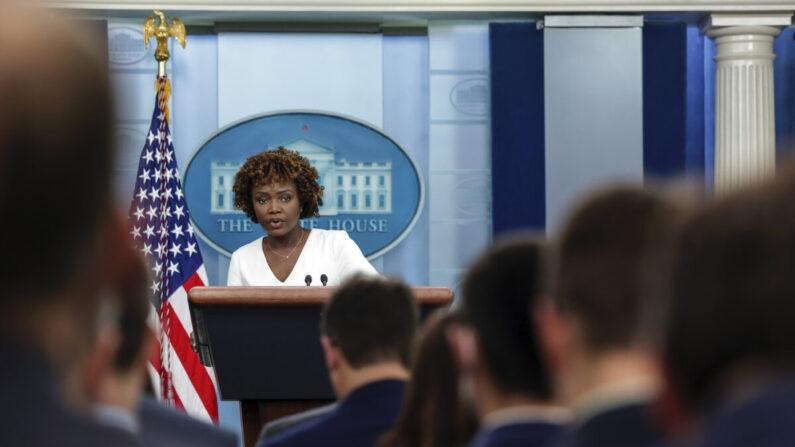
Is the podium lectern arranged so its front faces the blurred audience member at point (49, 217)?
yes

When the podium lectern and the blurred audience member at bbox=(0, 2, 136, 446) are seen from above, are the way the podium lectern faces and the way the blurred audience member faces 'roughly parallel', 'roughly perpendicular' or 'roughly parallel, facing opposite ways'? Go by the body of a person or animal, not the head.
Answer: roughly parallel, facing opposite ways

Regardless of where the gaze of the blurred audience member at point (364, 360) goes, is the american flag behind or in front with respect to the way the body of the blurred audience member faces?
in front

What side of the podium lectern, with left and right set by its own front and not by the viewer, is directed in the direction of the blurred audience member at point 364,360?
front

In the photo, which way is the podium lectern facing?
toward the camera

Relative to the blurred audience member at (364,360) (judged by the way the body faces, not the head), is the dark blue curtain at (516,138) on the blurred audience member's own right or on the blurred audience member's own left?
on the blurred audience member's own right

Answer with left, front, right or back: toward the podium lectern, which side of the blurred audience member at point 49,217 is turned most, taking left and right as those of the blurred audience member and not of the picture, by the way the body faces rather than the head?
front

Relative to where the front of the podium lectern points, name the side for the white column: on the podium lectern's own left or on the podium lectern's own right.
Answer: on the podium lectern's own left

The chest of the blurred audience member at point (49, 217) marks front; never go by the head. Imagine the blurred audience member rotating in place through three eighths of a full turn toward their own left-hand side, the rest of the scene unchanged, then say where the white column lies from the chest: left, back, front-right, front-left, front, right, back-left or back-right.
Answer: back

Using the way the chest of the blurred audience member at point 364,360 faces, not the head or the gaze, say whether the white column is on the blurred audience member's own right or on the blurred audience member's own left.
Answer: on the blurred audience member's own right

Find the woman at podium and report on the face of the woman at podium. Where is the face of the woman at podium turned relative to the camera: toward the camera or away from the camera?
toward the camera

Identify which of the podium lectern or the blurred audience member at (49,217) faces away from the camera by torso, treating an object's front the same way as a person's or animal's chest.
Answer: the blurred audience member

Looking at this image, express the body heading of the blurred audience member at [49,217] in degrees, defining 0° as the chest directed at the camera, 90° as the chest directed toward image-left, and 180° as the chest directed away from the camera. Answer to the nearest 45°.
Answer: approximately 180°

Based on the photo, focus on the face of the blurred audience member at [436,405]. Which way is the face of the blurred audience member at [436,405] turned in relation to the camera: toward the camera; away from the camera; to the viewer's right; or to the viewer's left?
away from the camera

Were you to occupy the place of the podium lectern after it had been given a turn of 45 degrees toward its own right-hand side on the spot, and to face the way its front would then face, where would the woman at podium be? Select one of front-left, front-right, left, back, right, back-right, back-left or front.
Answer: back-right

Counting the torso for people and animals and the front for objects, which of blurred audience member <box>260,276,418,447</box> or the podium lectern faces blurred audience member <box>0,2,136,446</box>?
the podium lectern

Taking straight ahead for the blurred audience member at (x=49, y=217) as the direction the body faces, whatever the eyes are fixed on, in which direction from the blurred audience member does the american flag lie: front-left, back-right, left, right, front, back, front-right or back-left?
front

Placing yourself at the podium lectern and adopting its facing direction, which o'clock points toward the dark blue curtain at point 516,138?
The dark blue curtain is roughly at 7 o'clock from the podium lectern.
